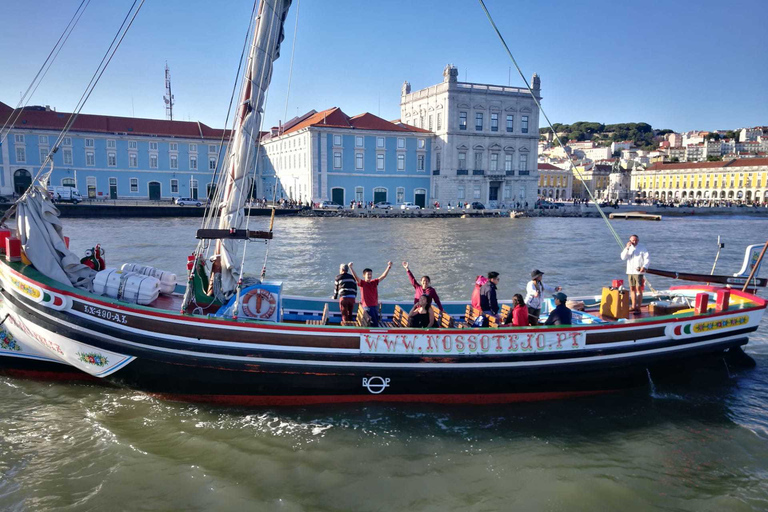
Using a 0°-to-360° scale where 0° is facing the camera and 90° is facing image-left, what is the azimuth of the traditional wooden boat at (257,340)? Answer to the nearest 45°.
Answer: approximately 90°

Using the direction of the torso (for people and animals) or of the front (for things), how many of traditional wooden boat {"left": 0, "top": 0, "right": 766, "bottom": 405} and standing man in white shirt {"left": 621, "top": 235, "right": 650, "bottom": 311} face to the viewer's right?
0

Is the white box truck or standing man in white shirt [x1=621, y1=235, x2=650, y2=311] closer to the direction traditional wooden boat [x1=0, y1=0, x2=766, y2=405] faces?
the white box truck

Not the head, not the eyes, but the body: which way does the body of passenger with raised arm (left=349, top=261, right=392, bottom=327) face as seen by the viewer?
toward the camera

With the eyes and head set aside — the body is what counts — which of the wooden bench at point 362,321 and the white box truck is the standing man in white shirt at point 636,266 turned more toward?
the wooden bench

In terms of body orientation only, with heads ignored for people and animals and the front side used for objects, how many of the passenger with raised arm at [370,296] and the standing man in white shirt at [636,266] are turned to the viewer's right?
0

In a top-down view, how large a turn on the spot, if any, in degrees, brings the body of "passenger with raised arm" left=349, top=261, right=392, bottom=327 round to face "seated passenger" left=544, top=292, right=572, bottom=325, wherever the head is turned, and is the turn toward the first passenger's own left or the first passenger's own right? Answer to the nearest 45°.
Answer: approximately 90° to the first passenger's own left

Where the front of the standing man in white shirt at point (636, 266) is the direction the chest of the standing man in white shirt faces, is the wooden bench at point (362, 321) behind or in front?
in front

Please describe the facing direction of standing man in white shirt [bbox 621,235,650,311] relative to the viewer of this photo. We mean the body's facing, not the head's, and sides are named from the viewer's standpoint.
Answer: facing the viewer and to the left of the viewer
